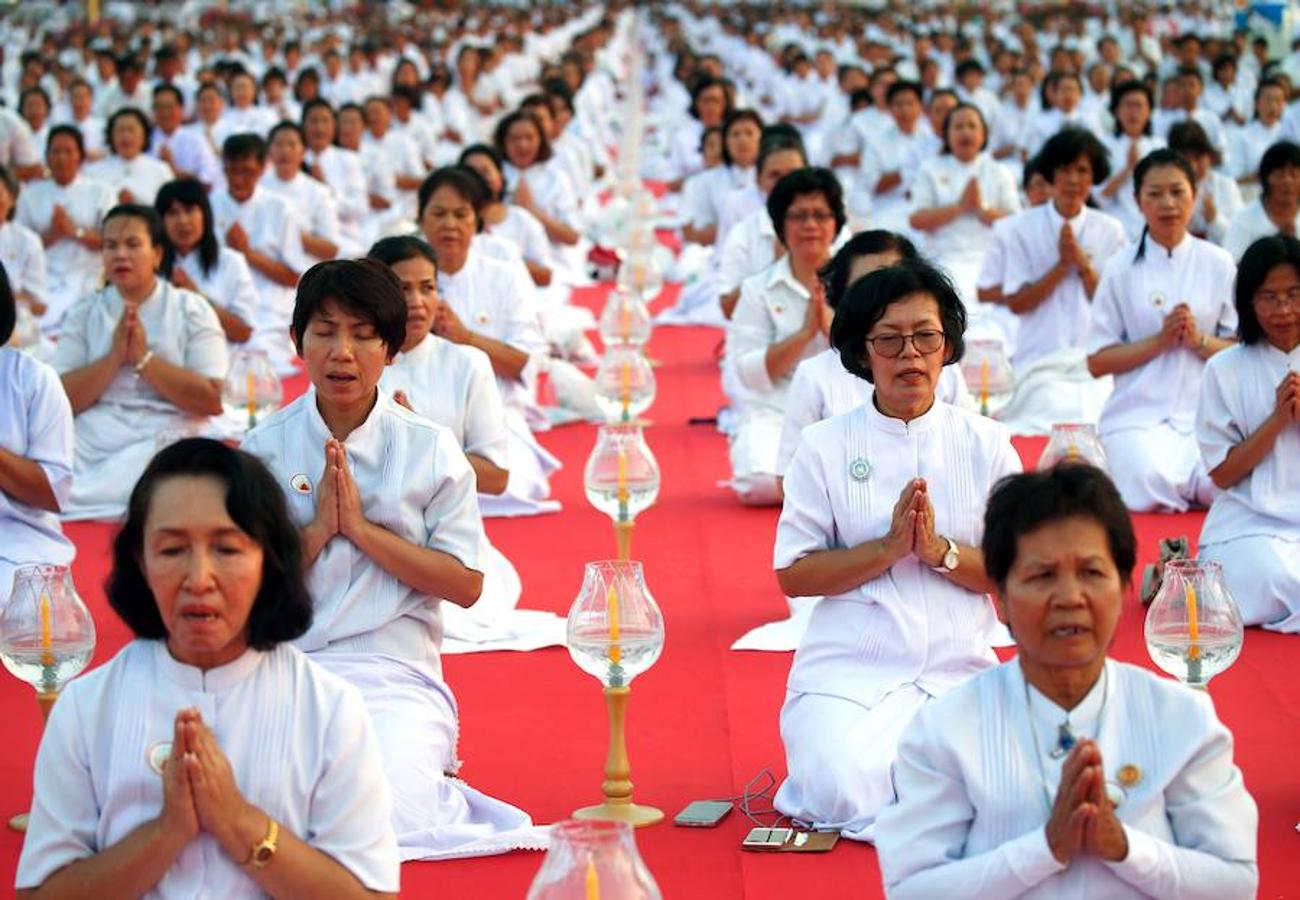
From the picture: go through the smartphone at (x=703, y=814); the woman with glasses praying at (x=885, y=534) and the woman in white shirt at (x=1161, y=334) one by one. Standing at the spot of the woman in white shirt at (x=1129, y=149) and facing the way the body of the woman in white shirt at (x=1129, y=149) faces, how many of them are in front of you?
3

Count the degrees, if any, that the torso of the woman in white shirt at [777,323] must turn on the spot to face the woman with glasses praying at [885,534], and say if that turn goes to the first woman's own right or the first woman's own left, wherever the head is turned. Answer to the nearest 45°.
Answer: approximately 45° to the first woman's own right

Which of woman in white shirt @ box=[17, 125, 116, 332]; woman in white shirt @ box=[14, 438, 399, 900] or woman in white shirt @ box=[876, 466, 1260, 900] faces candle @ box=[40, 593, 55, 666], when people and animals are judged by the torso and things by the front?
woman in white shirt @ box=[17, 125, 116, 332]

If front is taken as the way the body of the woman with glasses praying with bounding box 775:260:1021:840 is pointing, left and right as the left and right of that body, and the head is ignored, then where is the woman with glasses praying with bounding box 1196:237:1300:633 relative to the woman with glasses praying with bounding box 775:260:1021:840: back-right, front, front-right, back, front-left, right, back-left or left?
back-left

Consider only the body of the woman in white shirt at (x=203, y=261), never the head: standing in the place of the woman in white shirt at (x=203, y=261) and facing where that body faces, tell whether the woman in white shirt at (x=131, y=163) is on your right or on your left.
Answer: on your right

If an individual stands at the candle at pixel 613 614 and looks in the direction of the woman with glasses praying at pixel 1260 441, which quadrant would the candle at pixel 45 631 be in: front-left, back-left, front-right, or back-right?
back-left

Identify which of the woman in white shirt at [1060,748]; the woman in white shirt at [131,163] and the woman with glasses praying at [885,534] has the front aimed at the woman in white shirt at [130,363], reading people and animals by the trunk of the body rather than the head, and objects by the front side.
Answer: the woman in white shirt at [131,163]

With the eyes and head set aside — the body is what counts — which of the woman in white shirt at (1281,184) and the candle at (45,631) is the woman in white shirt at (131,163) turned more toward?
the candle

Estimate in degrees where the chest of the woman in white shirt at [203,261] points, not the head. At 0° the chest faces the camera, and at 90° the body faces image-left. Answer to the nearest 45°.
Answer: approximately 45°

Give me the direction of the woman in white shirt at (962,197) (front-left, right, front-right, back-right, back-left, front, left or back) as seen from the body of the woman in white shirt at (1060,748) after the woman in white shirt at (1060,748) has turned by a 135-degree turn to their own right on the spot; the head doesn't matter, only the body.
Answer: front-right

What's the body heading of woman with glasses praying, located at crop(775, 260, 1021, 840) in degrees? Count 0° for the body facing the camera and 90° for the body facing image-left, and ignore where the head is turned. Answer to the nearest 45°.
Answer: approximately 0°

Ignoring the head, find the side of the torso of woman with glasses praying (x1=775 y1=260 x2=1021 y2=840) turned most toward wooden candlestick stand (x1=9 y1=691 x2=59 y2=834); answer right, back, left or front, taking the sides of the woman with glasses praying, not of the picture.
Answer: right

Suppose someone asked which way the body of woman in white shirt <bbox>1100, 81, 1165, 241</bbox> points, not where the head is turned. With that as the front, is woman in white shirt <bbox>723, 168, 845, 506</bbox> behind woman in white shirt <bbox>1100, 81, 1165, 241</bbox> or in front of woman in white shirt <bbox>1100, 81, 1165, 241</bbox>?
in front
